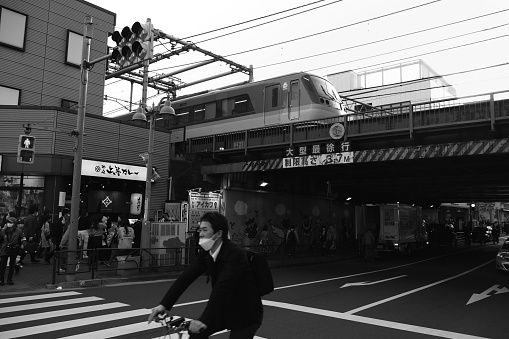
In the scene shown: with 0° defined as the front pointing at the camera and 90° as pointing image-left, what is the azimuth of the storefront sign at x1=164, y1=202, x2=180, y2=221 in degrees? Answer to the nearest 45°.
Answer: approximately 0°

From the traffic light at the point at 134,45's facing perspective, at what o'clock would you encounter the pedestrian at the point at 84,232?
The pedestrian is roughly at 4 o'clock from the traffic light.

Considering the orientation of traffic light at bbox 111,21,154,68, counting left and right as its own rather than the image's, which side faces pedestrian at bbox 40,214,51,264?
right

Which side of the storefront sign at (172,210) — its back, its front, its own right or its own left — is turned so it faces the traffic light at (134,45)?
front

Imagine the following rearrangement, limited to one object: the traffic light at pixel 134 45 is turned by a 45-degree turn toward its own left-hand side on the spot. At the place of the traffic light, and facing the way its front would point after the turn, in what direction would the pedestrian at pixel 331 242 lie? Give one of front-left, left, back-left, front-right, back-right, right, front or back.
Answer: back-left

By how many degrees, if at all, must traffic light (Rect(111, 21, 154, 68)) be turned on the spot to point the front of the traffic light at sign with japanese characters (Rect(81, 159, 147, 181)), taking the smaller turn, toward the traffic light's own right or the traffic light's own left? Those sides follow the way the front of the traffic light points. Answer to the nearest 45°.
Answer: approximately 135° to the traffic light's own right

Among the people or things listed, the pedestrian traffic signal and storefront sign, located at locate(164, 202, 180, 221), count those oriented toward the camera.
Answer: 2

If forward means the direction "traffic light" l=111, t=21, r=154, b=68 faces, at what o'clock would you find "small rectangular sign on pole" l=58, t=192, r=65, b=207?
The small rectangular sign on pole is roughly at 4 o'clock from the traffic light.

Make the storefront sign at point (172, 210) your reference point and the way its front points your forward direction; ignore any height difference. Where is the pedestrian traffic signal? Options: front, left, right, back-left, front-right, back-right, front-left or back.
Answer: front-right

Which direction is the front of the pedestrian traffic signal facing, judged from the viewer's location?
facing the viewer

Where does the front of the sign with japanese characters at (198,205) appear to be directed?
toward the camera

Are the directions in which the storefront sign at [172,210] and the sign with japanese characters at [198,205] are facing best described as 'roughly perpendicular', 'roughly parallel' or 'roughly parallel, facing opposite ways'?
roughly parallel

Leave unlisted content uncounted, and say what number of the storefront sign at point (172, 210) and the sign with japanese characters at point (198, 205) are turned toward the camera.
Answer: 2

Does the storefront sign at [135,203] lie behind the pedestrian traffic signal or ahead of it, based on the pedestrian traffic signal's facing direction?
behind

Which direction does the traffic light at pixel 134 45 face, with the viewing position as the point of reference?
facing the viewer and to the left of the viewer
